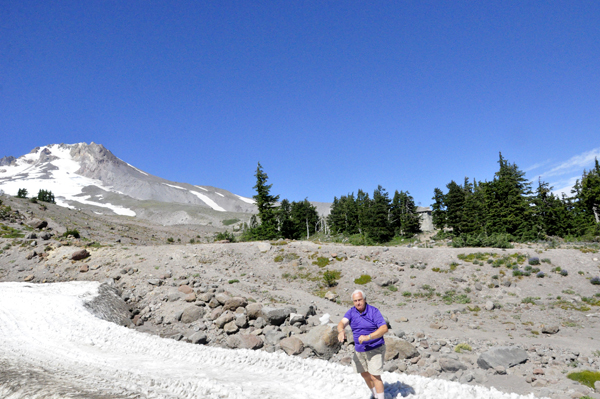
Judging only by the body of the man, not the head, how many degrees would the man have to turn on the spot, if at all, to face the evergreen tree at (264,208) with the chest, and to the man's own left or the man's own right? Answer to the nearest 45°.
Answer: approximately 180°

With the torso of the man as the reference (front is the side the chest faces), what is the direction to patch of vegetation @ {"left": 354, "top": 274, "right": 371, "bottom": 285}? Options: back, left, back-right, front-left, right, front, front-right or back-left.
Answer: back

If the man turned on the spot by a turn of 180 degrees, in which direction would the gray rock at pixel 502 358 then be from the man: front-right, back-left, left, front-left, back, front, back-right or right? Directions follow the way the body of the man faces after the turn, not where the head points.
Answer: front-right

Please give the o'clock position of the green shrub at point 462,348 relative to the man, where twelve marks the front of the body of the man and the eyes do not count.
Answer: The green shrub is roughly at 7 o'clock from the man.

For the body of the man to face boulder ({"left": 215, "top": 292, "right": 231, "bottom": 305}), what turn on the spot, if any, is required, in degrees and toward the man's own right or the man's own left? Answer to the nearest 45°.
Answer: approximately 135° to the man's own right

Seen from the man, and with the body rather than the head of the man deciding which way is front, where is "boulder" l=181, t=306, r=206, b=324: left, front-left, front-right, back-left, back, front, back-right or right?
back-right

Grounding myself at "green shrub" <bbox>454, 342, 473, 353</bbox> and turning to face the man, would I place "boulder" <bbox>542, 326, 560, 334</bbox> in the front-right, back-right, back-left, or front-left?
back-left

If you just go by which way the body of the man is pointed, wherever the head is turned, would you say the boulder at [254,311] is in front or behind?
behind

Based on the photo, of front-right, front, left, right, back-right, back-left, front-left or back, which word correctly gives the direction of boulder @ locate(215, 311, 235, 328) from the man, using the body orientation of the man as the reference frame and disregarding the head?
back-right

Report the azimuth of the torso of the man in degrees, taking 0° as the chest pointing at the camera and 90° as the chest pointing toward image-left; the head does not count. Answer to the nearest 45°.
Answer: approximately 0°
